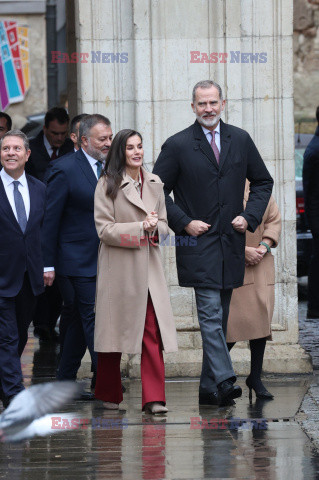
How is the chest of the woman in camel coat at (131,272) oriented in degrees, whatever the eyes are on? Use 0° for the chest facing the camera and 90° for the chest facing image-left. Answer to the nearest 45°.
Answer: approximately 315°

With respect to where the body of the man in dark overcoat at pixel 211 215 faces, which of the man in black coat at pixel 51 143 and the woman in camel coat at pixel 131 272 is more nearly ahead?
the woman in camel coat

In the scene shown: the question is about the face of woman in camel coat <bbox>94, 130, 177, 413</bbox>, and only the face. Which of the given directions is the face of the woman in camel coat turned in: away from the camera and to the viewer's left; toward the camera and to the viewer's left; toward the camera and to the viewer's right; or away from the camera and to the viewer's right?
toward the camera and to the viewer's right

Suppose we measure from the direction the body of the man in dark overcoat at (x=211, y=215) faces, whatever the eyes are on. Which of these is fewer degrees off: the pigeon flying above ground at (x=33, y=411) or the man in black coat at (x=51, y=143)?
the pigeon flying above ground

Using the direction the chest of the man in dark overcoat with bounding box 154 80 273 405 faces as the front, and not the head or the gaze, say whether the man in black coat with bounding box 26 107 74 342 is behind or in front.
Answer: behind
